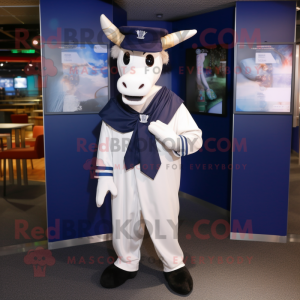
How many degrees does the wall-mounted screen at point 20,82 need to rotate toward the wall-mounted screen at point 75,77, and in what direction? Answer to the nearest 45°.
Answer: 0° — it already faces it

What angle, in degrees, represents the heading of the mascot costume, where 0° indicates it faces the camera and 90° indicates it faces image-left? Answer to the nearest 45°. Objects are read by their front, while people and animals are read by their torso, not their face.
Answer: approximately 0°

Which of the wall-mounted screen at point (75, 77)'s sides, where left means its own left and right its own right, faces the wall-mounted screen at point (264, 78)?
left

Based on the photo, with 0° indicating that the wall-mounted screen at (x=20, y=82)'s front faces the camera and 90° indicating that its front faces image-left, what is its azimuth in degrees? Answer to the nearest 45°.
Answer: approximately 0°
